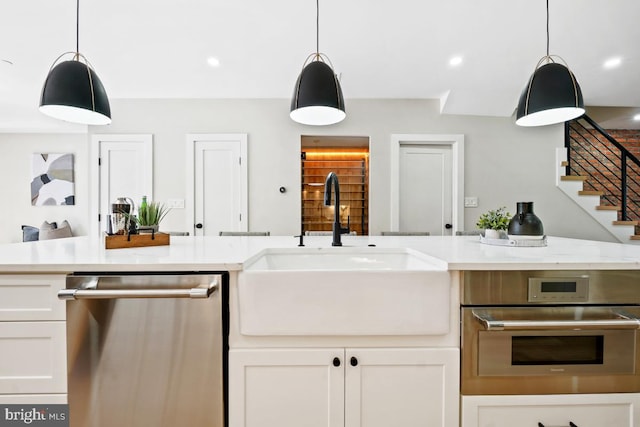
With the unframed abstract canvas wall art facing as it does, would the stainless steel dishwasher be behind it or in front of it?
in front

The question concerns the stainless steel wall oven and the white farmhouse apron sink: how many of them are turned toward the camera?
2

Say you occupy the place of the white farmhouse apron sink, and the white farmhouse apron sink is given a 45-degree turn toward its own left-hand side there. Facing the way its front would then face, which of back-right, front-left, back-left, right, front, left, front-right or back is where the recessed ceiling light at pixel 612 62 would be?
left

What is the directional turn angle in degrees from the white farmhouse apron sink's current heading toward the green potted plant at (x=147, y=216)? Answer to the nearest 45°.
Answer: approximately 135° to its right

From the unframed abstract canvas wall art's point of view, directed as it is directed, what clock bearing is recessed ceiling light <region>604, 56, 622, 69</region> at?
The recessed ceiling light is roughly at 11 o'clock from the unframed abstract canvas wall art.

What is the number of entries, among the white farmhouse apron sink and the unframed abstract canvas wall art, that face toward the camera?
2

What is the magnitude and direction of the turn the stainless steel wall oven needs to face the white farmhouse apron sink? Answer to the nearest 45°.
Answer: approximately 45° to its right

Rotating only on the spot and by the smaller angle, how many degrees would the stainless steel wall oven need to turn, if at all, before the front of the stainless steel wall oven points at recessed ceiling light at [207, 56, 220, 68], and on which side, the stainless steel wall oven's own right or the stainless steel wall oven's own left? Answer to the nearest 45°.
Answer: approximately 90° to the stainless steel wall oven's own right

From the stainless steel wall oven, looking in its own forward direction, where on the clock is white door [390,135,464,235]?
The white door is roughly at 5 o'clock from the stainless steel wall oven.

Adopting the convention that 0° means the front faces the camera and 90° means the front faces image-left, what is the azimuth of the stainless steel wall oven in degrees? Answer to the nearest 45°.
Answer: approximately 0°

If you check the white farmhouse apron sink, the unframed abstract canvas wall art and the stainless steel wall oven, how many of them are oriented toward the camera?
3

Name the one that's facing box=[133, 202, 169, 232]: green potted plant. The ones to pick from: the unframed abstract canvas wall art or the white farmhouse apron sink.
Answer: the unframed abstract canvas wall art

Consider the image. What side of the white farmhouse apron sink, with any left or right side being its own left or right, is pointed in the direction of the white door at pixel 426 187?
back

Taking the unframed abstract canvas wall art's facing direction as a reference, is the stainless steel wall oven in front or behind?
in front
